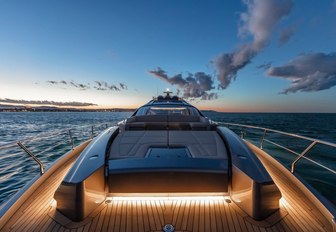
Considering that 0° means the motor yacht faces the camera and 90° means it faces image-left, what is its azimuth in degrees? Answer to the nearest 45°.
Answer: approximately 0°
